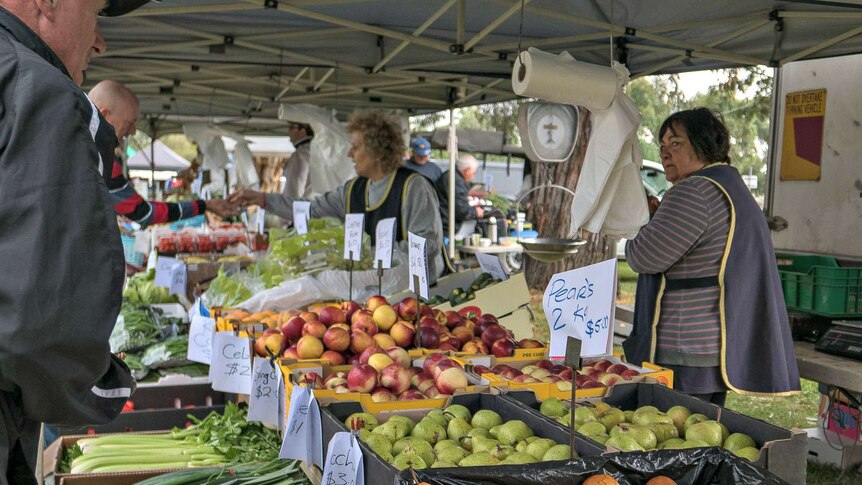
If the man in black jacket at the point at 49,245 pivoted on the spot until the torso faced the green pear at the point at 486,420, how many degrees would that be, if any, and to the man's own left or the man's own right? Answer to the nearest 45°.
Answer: approximately 45° to the man's own left

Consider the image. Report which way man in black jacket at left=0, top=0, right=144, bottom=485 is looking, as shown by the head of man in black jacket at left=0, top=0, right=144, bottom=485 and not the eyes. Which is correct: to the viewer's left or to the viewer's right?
to the viewer's right

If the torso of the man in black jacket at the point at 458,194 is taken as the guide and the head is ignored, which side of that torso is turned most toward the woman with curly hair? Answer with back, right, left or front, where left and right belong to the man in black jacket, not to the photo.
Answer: right

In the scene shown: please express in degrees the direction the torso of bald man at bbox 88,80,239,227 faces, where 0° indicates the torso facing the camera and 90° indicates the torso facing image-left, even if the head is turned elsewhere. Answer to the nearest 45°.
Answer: approximately 270°

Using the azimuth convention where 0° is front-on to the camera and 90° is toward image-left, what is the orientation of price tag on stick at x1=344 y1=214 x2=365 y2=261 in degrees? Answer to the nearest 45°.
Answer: approximately 0°

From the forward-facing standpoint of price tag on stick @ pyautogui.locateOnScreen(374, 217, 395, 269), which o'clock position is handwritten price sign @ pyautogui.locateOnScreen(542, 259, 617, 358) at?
The handwritten price sign is roughly at 10 o'clock from the price tag on stick.

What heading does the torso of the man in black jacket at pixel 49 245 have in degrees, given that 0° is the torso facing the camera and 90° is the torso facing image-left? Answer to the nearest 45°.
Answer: approximately 270°

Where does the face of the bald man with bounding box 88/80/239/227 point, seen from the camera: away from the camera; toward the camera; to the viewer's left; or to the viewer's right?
to the viewer's right

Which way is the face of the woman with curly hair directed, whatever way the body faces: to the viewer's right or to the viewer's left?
to the viewer's left
